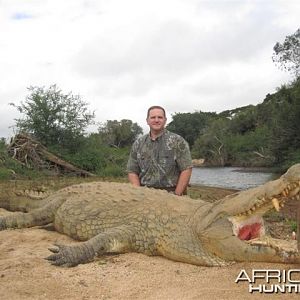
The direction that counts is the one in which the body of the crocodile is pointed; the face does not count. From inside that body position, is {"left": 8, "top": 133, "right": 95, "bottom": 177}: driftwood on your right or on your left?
on your left

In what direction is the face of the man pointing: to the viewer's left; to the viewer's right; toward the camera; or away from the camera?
toward the camera

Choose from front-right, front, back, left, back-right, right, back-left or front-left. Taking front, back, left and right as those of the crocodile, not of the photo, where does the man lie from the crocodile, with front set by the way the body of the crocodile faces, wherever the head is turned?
left

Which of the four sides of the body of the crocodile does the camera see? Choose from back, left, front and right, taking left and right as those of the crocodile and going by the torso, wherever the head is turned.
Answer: right
